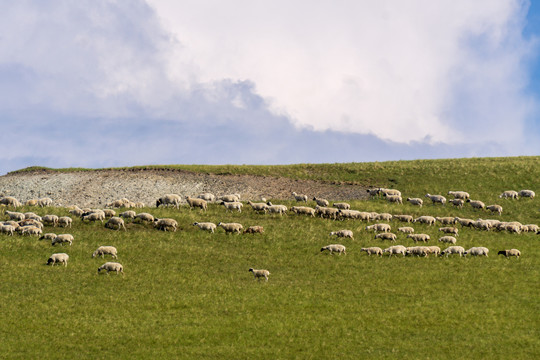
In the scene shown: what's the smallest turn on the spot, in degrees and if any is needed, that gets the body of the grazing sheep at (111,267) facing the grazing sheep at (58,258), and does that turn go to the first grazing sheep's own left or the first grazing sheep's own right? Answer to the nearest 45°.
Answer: approximately 45° to the first grazing sheep's own right

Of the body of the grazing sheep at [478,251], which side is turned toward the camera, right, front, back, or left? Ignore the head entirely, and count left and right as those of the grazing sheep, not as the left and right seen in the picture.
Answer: left

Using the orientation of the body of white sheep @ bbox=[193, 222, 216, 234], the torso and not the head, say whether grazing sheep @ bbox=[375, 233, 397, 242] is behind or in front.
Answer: behind

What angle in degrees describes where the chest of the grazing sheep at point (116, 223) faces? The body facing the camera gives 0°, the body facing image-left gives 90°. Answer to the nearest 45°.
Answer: approximately 90°

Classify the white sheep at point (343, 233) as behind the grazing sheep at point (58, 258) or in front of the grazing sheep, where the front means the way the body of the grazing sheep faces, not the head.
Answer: behind

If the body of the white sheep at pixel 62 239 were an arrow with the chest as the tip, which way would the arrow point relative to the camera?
to the viewer's left

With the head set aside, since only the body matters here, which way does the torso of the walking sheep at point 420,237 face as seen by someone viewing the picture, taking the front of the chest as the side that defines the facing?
to the viewer's left

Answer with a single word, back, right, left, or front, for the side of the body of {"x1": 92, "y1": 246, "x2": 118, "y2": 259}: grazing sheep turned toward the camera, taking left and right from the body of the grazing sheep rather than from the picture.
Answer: left

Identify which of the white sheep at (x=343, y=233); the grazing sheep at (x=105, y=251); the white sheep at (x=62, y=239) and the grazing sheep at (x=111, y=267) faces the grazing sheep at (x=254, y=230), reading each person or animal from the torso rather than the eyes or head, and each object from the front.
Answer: the white sheep at (x=343, y=233)

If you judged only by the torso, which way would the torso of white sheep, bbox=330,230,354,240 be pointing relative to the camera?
to the viewer's left

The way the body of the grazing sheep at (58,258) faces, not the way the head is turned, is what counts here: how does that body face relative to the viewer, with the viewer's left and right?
facing to the left of the viewer

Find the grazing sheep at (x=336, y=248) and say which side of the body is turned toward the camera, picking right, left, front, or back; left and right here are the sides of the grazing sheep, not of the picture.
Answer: left
